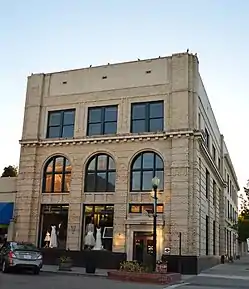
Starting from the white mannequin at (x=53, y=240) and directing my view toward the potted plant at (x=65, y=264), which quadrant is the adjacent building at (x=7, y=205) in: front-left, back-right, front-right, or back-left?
back-right

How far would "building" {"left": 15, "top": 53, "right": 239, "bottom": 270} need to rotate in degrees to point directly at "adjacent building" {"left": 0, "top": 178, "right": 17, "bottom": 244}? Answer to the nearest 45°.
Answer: approximately 90° to its right

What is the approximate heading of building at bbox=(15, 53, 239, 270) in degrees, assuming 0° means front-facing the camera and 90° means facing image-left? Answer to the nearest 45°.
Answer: approximately 0°

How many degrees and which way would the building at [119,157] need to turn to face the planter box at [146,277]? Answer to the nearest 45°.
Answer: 0° — it already faces it

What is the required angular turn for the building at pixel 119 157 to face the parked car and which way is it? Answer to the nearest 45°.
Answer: approximately 45° to its right
